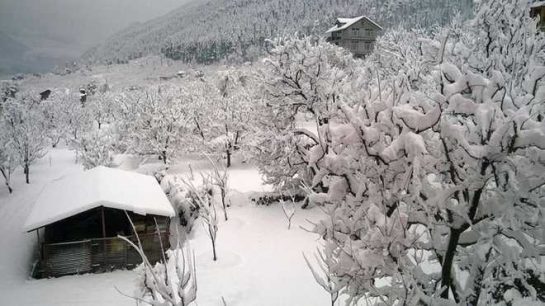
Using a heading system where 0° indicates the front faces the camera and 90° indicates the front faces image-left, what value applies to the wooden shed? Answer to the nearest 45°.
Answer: approximately 0°

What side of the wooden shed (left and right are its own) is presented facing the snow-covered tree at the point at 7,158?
back

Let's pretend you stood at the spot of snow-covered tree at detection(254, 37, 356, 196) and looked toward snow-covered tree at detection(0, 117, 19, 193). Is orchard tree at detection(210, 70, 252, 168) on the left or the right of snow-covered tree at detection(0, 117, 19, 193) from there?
right

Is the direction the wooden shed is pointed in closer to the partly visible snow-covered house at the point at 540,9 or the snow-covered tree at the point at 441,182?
the snow-covered tree

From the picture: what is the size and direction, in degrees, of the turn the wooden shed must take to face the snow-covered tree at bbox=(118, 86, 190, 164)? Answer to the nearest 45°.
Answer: approximately 180°

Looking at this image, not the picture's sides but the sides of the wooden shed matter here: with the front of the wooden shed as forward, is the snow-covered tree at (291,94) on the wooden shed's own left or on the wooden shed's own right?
on the wooden shed's own left

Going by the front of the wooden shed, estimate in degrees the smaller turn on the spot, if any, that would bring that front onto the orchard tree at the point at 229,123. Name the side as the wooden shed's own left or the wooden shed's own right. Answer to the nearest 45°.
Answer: approximately 135° to the wooden shed's own left
